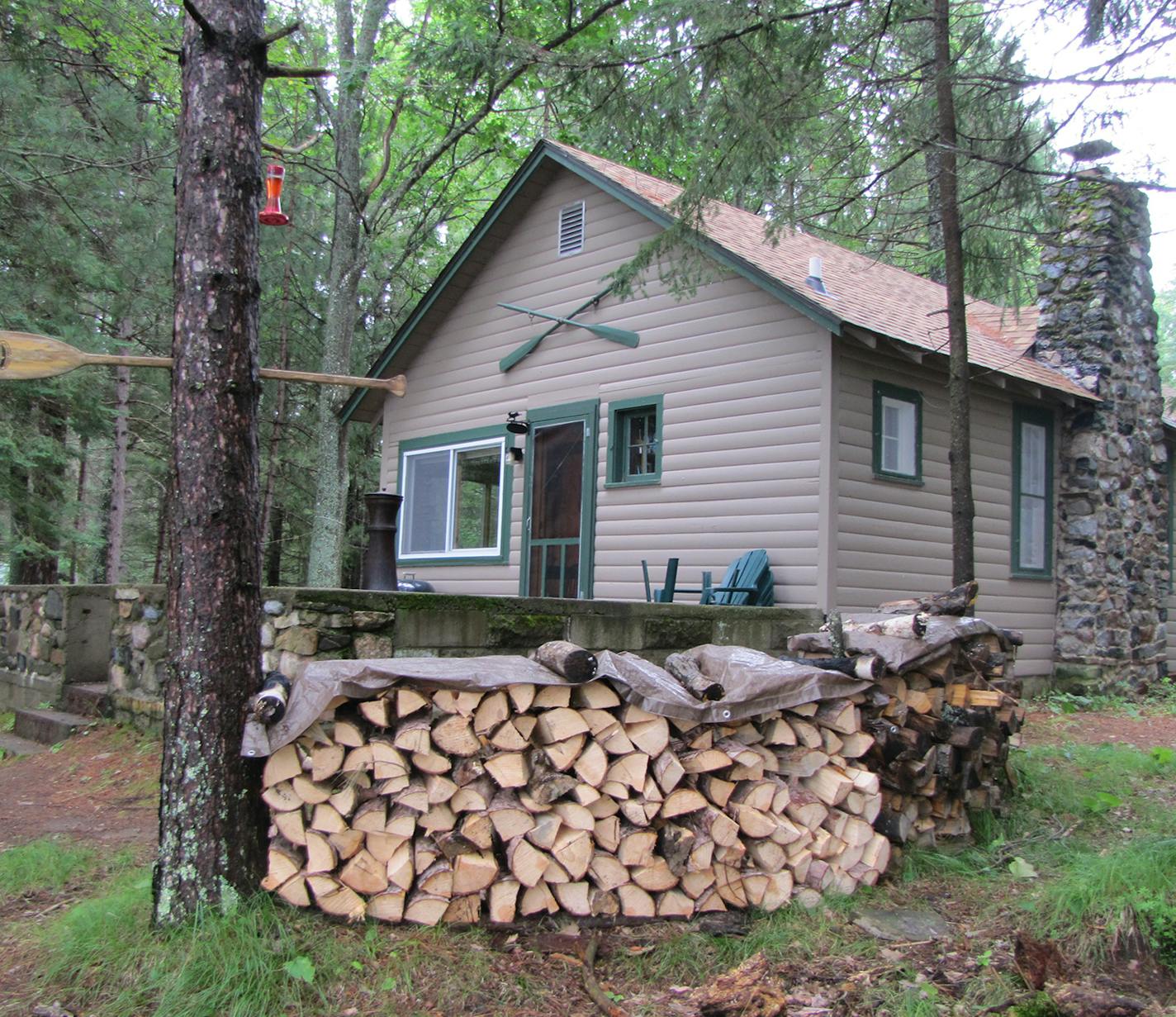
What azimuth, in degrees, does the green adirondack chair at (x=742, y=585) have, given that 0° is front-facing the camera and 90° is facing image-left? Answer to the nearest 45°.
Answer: approximately 45°

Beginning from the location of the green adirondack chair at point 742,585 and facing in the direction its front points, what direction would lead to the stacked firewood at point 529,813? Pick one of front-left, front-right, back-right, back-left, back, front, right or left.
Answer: front-left

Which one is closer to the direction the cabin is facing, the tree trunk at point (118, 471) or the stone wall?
the stone wall

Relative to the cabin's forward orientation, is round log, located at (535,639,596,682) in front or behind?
in front

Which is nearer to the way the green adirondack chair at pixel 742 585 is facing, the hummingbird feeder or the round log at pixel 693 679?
the hummingbird feeder

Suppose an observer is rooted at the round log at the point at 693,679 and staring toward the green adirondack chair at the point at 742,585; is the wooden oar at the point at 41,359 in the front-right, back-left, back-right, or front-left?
back-left

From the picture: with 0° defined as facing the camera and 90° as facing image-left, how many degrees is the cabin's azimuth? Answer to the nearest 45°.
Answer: approximately 45°

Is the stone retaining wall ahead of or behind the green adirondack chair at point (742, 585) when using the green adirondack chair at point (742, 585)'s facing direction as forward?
ahead

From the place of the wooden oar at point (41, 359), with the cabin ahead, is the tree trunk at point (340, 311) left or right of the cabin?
left
